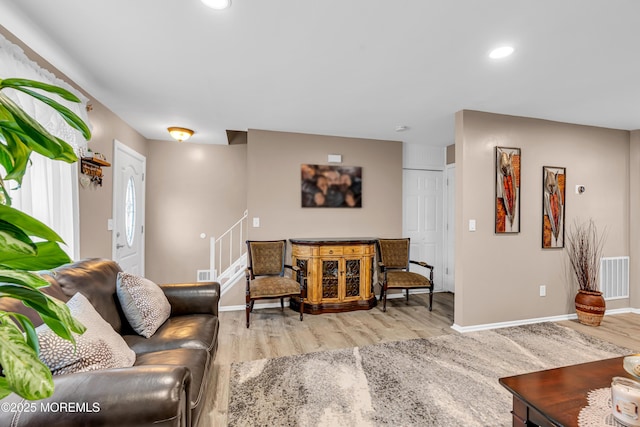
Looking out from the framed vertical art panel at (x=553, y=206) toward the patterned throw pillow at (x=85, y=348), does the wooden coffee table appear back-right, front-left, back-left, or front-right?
front-left

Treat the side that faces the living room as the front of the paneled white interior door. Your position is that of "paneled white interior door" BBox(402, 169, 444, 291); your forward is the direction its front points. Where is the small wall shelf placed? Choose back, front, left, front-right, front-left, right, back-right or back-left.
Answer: front-right

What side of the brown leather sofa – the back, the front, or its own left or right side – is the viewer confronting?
right

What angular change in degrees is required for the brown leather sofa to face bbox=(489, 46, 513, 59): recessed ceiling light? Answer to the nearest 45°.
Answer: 0° — it already faces it

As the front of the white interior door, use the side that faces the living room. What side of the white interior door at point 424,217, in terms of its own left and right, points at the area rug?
front

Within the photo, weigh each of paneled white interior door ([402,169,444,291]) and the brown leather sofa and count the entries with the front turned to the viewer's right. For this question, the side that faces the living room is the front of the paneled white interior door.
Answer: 1

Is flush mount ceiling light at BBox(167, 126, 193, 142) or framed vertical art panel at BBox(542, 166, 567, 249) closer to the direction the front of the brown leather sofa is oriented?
the framed vertical art panel

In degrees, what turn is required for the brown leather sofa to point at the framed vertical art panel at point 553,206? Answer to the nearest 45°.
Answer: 0° — it already faces it

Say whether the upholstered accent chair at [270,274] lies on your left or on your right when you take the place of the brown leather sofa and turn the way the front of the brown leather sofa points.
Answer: on your left

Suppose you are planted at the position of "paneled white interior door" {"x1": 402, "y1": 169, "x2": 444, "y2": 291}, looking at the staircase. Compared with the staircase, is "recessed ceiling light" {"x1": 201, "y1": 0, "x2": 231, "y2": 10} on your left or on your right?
left

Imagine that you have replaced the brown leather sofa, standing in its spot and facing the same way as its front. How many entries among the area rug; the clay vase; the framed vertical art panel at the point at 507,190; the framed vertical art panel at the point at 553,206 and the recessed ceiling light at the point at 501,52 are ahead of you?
5
